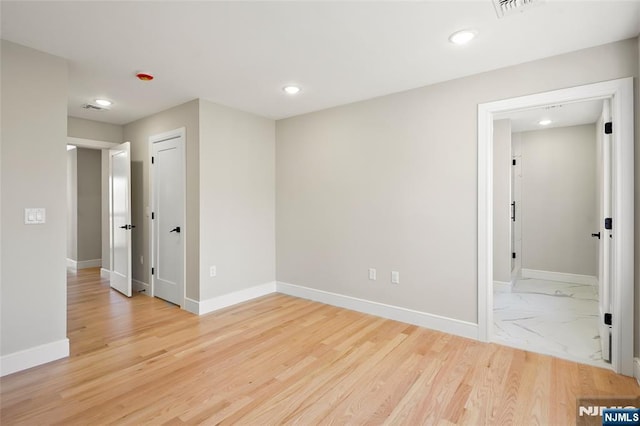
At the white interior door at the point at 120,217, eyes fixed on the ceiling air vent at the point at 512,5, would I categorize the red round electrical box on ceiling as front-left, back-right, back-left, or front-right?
front-right

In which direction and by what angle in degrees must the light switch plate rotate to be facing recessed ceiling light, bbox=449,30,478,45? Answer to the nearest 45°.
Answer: approximately 45° to its left

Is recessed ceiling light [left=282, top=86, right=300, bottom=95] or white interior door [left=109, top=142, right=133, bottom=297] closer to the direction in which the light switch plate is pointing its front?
the recessed ceiling light

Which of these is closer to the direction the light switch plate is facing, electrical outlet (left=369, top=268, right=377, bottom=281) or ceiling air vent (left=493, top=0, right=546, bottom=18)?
the ceiling air vent

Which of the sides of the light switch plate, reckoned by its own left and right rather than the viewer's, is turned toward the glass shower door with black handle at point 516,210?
left

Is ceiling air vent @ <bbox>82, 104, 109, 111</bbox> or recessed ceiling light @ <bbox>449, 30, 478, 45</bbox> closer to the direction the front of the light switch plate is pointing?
the recessed ceiling light

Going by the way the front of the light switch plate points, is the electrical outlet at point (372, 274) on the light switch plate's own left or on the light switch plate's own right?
on the light switch plate's own left

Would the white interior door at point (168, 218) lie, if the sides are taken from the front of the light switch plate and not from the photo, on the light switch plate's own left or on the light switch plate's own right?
on the light switch plate's own left

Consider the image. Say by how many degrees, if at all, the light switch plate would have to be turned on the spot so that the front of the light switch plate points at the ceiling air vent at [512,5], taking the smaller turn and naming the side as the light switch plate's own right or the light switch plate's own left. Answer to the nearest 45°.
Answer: approximately 45° to the light switch plate's own left

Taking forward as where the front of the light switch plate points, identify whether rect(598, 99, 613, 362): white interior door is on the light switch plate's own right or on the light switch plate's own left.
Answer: on the light switch plate's own left

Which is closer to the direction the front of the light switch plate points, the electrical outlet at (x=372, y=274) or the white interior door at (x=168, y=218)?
the electrical outlet
